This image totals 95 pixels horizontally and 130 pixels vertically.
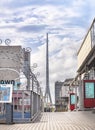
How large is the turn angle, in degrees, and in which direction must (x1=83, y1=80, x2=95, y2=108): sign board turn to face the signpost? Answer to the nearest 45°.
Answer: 0° — it already faces it

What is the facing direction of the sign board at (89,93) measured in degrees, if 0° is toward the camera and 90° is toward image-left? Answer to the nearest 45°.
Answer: approximately 0°
